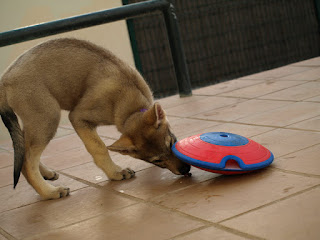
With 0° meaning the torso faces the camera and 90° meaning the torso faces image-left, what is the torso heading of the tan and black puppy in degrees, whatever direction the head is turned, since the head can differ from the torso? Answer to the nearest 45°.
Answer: approximately 270°

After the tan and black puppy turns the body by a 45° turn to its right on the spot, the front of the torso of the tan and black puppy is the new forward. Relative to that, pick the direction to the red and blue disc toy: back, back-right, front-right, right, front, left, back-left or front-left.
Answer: front
